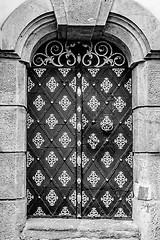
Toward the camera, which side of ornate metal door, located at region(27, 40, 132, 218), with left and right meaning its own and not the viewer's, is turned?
front

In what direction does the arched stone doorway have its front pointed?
toward the camera
